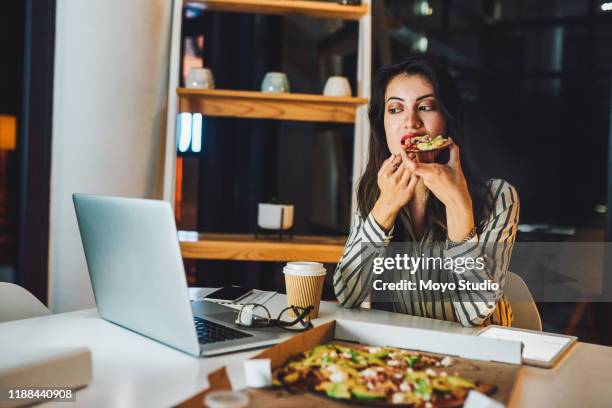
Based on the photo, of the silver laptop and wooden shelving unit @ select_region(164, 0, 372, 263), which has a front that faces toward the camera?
the wooden shelving unit

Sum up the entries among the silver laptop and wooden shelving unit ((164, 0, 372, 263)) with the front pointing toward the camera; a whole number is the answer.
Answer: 1

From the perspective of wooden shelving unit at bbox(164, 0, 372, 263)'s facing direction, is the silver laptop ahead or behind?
ahead

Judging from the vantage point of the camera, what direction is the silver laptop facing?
facing away from the viewer and to the right of the viewer

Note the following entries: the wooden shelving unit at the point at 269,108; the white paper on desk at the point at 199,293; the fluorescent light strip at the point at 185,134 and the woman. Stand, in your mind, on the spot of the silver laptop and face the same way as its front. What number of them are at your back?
0

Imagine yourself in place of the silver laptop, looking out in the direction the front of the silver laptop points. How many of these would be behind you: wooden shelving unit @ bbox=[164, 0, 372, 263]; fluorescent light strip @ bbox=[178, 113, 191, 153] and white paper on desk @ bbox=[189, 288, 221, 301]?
0

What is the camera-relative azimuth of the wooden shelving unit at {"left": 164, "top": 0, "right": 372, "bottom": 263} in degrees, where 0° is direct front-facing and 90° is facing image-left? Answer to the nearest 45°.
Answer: approximately 0°

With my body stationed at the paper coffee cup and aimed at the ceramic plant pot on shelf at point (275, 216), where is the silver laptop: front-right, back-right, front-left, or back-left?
back-left

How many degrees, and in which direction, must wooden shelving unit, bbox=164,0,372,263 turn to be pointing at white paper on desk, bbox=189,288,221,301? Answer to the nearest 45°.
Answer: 0° — it already faces it

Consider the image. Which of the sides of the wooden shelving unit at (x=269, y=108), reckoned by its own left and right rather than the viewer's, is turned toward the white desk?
front

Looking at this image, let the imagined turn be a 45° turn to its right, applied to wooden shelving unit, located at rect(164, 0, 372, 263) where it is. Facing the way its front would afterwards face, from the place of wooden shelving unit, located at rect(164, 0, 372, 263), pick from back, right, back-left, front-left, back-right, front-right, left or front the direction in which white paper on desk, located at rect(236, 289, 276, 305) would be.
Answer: front-left

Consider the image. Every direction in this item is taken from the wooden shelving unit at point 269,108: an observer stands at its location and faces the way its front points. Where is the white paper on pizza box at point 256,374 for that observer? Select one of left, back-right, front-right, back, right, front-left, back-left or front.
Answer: front

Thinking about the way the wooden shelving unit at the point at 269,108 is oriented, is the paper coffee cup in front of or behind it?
in front

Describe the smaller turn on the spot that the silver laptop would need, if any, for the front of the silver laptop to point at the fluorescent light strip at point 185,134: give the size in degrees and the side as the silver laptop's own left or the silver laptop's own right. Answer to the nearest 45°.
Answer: approximately 45° to the silver laptop's own left
